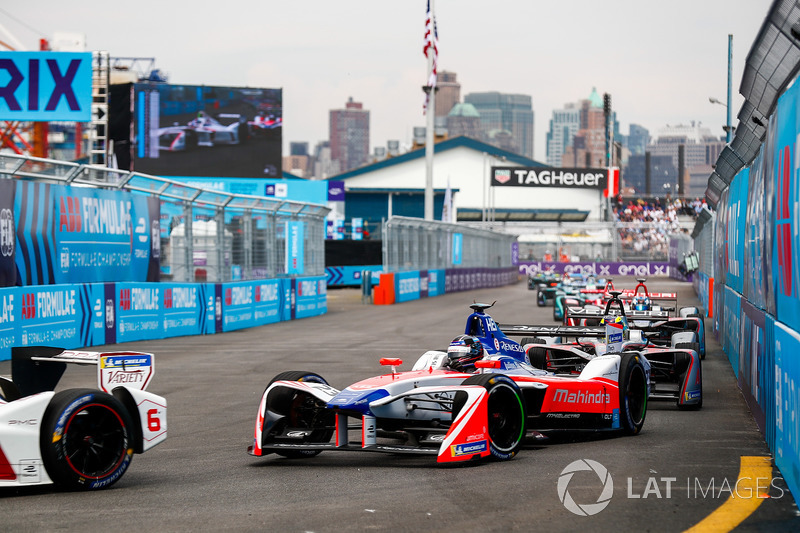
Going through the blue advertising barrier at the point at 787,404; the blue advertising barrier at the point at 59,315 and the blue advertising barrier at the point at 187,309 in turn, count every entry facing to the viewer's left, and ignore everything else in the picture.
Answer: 1

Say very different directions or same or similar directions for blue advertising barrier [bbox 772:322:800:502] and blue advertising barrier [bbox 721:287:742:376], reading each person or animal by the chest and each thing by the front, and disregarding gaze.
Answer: same or similar directions

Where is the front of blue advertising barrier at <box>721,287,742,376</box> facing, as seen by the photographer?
facing to the left of the viewer

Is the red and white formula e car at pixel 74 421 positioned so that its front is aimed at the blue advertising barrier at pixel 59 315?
no

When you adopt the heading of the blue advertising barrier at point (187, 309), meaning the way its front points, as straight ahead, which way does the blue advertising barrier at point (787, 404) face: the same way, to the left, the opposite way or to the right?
the opposite way

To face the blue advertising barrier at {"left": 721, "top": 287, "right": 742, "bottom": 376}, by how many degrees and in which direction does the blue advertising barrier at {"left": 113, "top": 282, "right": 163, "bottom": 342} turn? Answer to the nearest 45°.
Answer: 0° — it already faces it

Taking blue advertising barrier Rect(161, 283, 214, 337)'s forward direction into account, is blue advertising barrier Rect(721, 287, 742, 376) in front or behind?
in front

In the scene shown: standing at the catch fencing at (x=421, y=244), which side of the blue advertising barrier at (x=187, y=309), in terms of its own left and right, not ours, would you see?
left

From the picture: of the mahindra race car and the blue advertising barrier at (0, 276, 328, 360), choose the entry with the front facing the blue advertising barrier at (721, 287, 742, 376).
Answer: the blue advertising barrier at (0, 276, 328, 360)

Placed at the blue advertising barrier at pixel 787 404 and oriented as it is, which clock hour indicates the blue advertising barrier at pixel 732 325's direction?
the blue advertising barrier at pixel 732 325 is roughly at 3 o'clock from the blue advertising barrier at pixel 787 404.

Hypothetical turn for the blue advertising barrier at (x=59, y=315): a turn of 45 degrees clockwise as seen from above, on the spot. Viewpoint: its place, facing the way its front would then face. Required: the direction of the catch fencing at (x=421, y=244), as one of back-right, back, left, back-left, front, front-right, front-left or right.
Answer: back-left

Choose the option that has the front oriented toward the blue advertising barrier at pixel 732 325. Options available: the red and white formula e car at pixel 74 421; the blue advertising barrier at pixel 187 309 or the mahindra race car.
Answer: the blue advertising barrier at pixel 187 309

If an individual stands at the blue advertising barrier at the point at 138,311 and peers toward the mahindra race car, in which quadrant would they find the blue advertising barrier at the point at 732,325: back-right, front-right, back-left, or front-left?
front-left

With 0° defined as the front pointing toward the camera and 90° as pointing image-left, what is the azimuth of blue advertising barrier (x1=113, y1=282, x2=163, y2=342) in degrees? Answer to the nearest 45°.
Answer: approximately 315°

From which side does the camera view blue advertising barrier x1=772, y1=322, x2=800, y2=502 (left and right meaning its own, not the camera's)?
left

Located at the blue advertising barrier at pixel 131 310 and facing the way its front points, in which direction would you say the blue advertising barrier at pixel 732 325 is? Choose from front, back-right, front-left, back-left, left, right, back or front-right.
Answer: front

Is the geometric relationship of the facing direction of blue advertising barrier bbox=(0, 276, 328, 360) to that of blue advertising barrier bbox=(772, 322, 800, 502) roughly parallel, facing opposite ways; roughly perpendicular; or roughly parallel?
roughly parallel, facing opposite ways

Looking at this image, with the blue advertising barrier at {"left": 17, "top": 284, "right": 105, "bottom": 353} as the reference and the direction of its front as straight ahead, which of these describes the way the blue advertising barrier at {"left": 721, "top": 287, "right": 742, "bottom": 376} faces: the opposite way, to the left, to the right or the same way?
the opposite way

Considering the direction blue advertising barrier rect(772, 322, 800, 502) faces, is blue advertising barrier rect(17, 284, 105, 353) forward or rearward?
forward

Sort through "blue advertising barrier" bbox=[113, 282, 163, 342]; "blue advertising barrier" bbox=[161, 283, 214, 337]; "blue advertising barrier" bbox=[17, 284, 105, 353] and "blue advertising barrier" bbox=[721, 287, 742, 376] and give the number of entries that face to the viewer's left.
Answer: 1
